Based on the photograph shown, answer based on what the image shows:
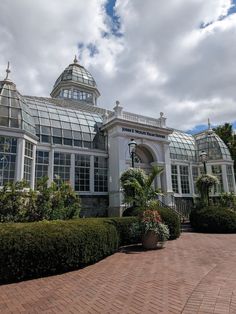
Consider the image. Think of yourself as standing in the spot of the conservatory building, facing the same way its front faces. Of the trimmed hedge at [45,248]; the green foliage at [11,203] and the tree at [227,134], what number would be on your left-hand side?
1

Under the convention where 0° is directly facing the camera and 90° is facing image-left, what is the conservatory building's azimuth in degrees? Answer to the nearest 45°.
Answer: approximately 315°

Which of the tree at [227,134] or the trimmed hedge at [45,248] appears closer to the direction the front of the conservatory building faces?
the trimmed hedge

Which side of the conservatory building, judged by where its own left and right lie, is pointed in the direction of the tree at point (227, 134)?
left

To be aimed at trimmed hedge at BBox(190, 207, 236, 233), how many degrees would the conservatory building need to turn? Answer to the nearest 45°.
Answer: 0° — it already faces it

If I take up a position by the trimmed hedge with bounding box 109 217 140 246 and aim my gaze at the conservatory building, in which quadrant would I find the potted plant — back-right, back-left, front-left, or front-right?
back-right

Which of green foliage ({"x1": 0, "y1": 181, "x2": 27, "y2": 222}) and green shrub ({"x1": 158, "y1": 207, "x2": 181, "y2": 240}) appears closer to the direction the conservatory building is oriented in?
the green shrub

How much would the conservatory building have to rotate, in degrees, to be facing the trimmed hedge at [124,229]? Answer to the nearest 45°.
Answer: approximately 45° to its right

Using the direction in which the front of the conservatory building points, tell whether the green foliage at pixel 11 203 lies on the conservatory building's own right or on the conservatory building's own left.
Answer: on the conservatory building's own right

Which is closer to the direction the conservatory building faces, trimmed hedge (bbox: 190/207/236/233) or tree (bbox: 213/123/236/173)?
the trimmed hedge
